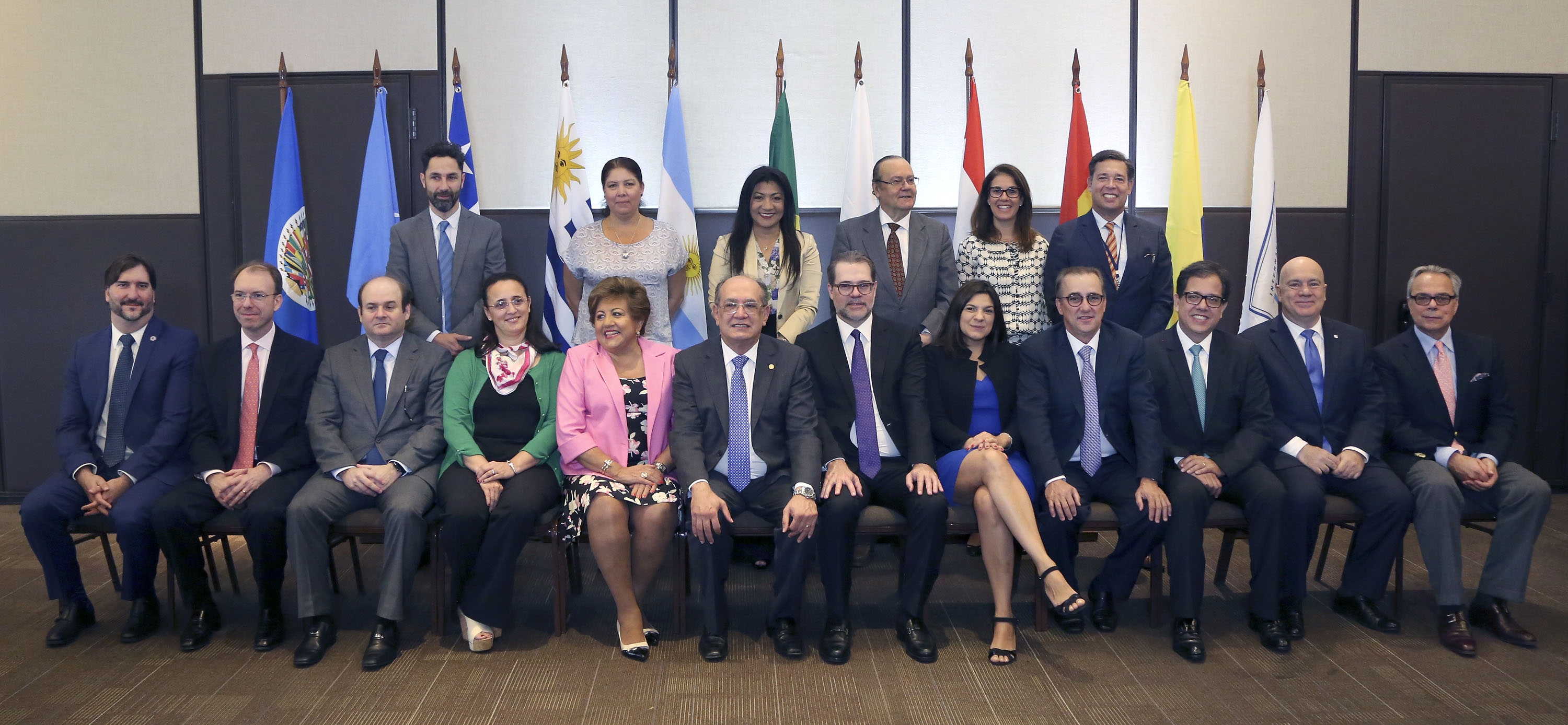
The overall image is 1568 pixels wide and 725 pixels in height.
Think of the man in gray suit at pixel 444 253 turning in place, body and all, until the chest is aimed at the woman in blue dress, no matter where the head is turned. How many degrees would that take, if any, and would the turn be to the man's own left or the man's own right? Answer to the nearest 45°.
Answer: approximately 45° to the man's own left

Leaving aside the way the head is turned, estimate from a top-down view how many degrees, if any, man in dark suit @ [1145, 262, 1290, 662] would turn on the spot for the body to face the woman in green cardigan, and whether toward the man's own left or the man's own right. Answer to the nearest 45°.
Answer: approximately 45° to the man's own right

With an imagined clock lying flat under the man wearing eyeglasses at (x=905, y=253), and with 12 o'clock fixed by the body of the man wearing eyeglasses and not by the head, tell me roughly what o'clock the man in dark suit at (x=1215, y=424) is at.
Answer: The man in dark suit is roughly at 10 o'clock from the man wearing eyeglasses.

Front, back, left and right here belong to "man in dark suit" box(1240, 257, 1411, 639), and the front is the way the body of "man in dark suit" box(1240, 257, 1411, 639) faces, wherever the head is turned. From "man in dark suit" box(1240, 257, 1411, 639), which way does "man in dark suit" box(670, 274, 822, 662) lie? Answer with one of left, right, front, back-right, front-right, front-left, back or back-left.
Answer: front-right

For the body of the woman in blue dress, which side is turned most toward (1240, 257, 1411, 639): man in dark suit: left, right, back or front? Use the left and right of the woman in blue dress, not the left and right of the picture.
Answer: left

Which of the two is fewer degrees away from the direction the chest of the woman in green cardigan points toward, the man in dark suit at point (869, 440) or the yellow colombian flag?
the man in dark suit

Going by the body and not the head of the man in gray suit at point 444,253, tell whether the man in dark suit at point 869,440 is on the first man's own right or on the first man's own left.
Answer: on the first man's own left

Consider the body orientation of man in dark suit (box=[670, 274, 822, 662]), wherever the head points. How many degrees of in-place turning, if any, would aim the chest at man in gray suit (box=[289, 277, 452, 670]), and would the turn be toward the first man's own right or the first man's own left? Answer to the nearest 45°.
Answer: approximately 90° to the first man's own right

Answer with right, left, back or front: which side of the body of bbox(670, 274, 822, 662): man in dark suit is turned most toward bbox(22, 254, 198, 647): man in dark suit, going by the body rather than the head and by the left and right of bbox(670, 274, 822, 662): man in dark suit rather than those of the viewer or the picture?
right
